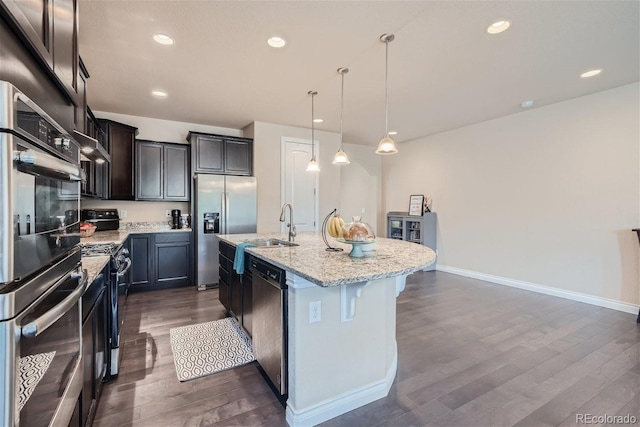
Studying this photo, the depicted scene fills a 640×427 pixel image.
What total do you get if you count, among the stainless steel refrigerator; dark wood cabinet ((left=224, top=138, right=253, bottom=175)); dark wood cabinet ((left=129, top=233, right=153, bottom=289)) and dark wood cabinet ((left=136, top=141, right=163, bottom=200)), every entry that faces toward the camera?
4

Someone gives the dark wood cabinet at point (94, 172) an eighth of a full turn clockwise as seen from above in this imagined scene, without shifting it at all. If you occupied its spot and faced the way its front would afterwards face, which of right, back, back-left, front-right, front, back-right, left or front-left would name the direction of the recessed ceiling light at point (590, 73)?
front

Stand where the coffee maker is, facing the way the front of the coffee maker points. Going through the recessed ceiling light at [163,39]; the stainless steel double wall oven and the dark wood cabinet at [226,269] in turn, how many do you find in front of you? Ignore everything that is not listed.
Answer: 3

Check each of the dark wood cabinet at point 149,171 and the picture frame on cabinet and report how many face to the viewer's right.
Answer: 0

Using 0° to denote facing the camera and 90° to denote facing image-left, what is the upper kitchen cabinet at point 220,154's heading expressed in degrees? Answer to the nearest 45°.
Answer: approximately 0°

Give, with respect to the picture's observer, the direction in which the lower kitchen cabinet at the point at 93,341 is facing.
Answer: facing to the right of the viewer

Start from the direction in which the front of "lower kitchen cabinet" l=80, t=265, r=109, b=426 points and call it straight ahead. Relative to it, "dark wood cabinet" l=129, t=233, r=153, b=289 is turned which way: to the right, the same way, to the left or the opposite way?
to the right

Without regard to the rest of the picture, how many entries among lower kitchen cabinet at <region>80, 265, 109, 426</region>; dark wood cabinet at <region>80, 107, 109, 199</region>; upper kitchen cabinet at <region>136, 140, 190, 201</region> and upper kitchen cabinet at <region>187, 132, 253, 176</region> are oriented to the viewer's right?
2

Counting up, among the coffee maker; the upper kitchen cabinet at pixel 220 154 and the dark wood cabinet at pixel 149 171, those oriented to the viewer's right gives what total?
0

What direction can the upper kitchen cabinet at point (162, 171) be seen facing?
toward the camera

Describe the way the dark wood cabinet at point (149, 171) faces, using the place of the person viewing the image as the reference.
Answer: facing the viewer

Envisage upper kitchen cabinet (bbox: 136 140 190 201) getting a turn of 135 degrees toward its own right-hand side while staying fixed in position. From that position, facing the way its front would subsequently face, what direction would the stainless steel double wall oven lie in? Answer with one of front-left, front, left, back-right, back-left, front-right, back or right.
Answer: back-left

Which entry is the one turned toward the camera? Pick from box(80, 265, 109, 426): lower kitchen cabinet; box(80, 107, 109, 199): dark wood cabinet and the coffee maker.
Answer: the coffee maker

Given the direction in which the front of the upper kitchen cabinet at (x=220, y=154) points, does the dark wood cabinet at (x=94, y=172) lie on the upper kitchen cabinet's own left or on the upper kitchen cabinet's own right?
on the upper kitchen cabinet's own right
